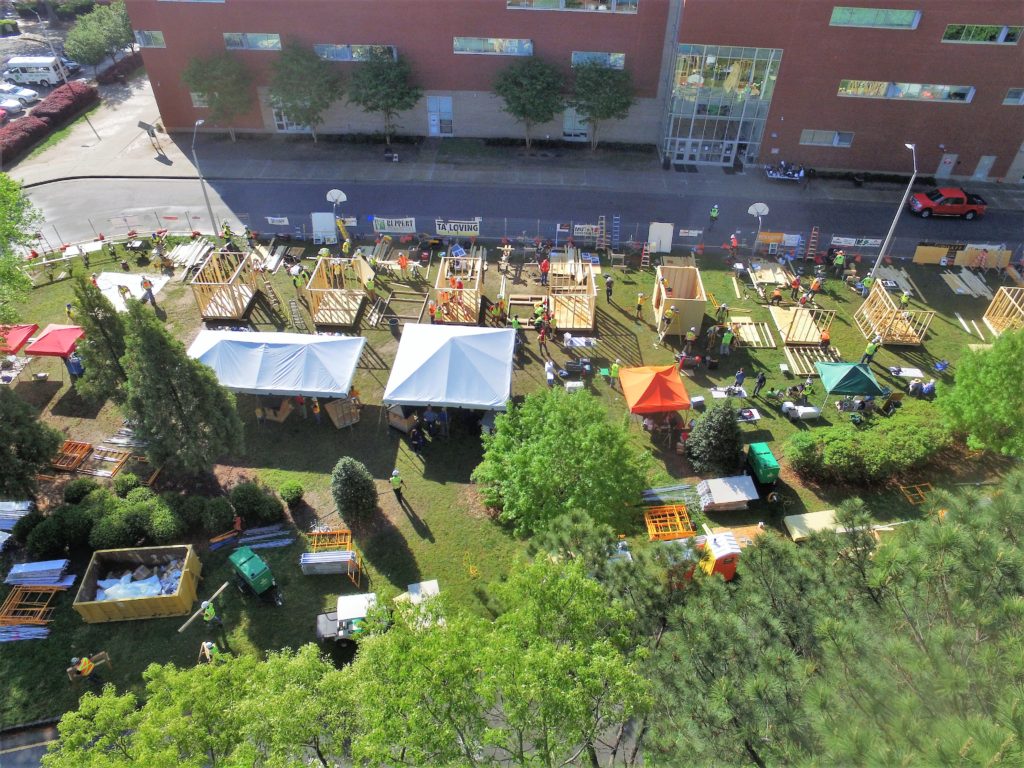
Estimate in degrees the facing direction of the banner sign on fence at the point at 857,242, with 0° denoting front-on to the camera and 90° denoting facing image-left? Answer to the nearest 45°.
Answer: approximately 0°

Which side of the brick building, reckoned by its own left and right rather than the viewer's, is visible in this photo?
front

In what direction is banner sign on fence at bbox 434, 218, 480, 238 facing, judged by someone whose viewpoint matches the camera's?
facing the viewer

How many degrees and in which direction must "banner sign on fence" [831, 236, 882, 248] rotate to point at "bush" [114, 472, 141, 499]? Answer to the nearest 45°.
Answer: approximately 45° to its right

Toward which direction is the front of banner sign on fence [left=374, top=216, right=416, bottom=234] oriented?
toward the camera

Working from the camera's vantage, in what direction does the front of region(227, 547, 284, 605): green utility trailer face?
facing the viewer and to the right of the viewer

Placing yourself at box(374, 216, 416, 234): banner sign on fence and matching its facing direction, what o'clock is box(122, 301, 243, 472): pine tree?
The pine tree is roughly at 1 o'clock from the banner sign on fence.

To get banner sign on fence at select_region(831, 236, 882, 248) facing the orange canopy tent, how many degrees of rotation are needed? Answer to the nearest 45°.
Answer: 0° — it already faces it

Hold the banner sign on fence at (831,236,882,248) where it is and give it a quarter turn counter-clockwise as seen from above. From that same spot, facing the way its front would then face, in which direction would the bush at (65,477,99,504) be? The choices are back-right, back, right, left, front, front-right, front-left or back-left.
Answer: back-right

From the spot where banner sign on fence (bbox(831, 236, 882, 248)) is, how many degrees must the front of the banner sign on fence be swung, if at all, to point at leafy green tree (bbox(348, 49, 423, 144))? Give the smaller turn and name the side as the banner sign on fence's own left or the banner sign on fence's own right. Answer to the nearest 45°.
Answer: approximately 90° to the banner sign on fence's own right

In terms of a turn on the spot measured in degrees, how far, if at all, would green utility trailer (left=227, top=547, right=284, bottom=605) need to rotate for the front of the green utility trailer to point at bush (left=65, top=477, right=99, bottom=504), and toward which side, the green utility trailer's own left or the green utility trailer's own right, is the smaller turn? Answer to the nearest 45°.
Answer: approximately 180°

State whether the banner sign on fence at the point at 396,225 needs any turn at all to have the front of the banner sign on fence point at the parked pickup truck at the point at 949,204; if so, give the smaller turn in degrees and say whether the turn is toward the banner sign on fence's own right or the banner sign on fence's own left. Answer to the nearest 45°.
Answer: approximately 90° to the banner sign on fence's own left

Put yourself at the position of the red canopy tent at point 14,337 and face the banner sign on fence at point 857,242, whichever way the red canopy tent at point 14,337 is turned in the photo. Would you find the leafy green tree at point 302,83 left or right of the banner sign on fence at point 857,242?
left

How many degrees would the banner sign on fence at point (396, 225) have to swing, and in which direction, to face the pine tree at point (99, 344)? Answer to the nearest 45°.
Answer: approximately 45° to its right

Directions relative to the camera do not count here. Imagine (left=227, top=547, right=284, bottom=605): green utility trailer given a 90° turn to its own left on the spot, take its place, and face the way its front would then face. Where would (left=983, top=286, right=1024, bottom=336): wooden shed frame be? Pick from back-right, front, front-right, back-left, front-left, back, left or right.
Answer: front-right
